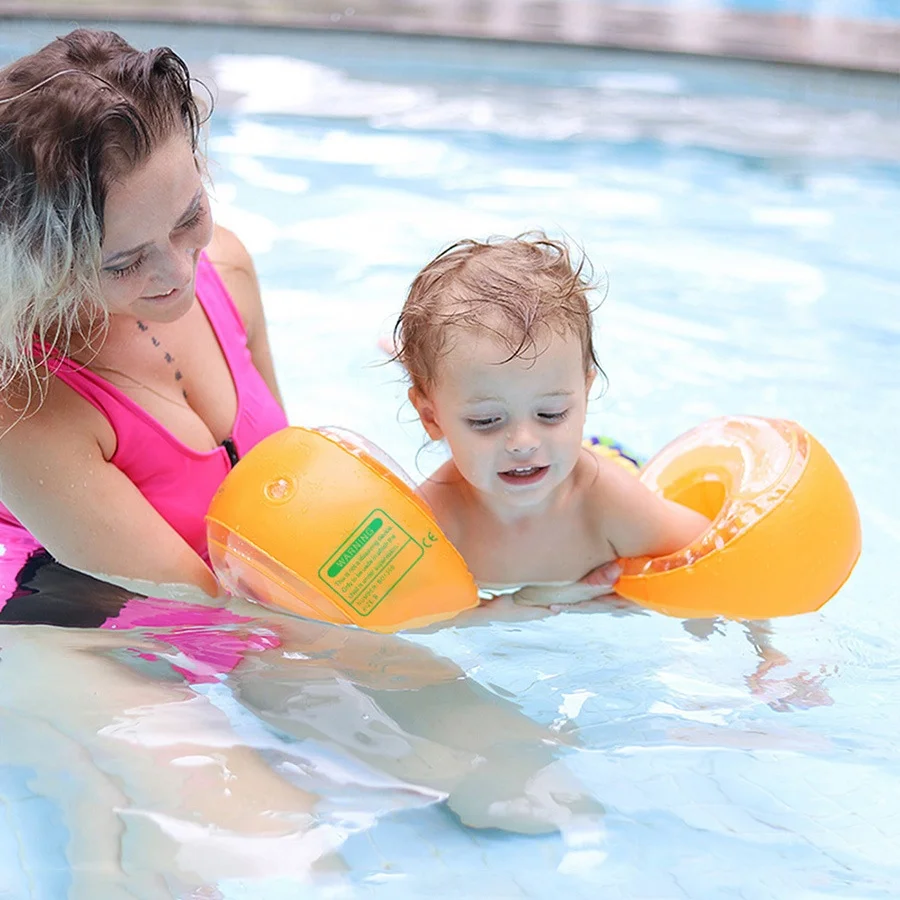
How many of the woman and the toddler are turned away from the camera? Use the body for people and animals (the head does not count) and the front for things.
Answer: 0

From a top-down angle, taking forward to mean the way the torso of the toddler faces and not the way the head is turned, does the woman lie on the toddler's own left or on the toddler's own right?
on the toddler's own right

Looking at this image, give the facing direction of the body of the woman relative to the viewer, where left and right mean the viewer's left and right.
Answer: facing the viewer and to the right of the viewer

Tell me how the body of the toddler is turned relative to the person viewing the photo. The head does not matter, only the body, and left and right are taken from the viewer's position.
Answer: facing the viewer

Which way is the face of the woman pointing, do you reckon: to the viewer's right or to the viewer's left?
to the viewer's right

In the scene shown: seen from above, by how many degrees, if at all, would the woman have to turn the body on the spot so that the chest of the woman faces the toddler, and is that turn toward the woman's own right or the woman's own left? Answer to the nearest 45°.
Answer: approximately 45° to the woman's own left
